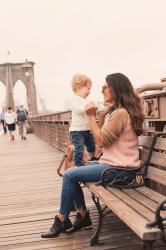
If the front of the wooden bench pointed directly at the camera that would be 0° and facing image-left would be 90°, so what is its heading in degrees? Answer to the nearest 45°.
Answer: approximately 45°

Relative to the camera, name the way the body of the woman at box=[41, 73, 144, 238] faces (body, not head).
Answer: to the viewer's left

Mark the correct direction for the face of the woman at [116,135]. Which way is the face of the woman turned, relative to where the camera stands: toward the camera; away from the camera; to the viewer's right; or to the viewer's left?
to the viewer's left
